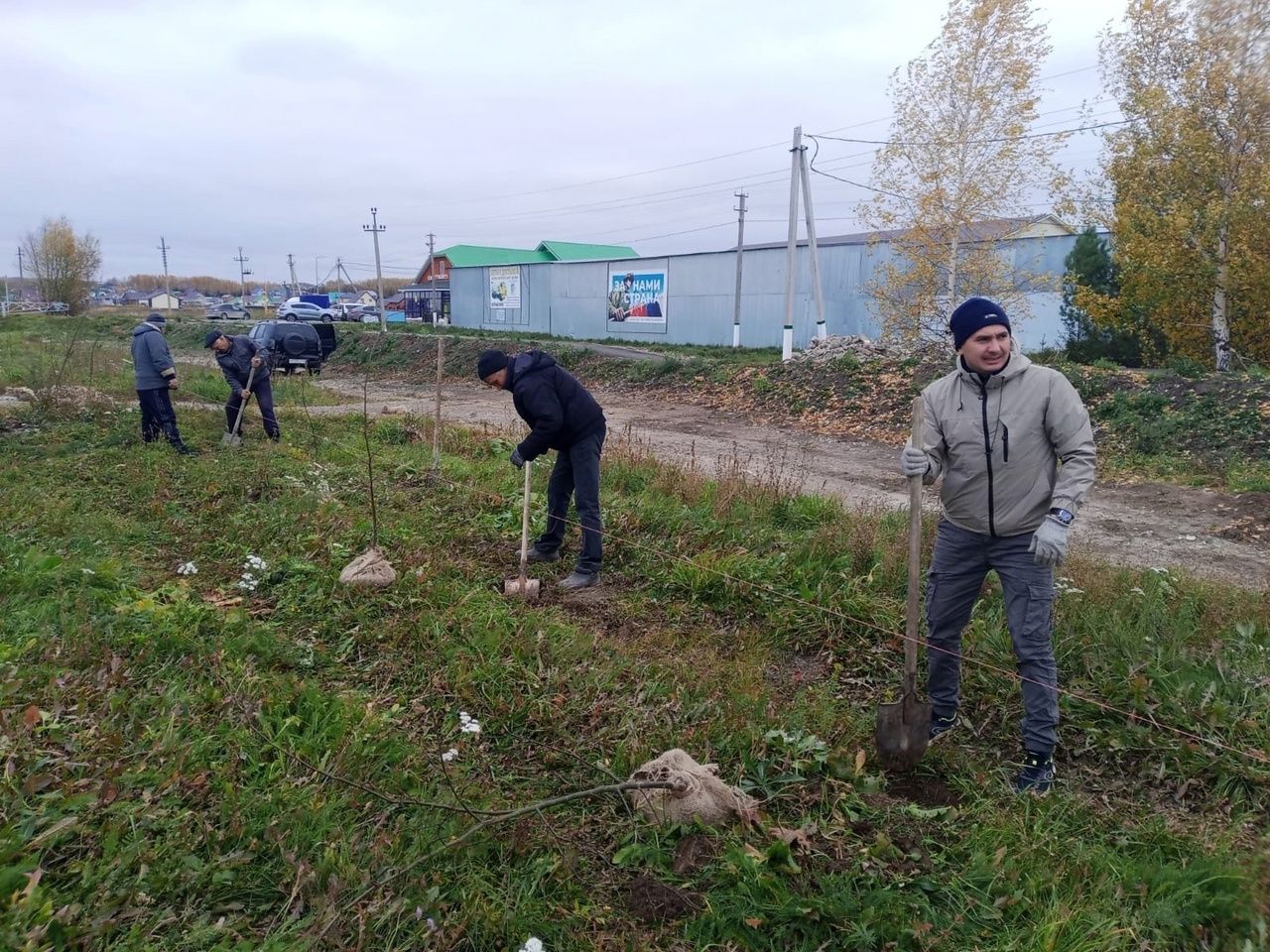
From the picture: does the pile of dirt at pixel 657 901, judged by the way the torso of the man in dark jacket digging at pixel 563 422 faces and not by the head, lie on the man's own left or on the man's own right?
on the man's own left

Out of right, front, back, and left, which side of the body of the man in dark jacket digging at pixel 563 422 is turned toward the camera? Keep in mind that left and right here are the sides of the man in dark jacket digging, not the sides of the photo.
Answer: left

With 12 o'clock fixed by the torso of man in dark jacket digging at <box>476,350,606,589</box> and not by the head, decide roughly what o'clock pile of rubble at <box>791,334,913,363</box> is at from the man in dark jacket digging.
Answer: The pile of rubble is roughly at 4 o'clock from the man in dark jacket digging.

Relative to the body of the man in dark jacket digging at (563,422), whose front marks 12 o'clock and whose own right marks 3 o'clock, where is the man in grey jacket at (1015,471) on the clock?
The man in grey jacket is roughly at 8 o'clock from the man in dark jacket digging.

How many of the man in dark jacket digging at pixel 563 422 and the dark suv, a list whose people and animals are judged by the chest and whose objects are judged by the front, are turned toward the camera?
0

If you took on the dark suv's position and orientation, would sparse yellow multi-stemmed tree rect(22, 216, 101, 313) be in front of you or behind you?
in front

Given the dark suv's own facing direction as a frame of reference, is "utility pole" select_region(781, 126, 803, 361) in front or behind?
behind

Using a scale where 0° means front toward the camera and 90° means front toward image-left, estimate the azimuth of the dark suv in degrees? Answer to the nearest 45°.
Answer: approximately 135°

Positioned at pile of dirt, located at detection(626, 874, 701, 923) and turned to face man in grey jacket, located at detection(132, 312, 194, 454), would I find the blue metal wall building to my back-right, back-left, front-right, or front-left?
front-right

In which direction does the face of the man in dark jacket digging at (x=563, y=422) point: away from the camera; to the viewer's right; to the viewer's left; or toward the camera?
to the viewer's left

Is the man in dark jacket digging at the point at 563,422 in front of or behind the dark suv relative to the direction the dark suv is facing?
behind

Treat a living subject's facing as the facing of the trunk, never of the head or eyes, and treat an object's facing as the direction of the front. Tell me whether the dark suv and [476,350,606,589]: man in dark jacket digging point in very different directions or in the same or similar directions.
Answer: same or similar directions

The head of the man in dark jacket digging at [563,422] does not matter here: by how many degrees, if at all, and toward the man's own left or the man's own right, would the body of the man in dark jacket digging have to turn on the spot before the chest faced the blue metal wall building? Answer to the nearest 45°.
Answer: approximately 90° to the man's own right
